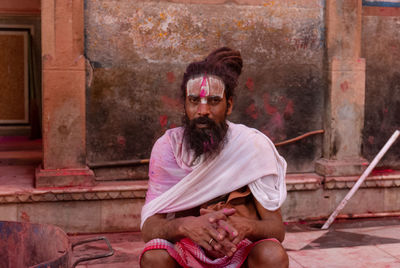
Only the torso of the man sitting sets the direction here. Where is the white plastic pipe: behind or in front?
behind

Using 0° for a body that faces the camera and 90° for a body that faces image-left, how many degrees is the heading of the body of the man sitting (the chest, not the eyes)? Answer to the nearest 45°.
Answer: approximately 0°

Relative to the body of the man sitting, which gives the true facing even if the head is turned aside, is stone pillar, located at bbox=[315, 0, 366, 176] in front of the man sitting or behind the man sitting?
behind

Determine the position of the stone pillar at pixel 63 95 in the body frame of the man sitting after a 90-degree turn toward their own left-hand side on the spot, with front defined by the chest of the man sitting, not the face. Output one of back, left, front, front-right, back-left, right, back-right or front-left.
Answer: back-left
